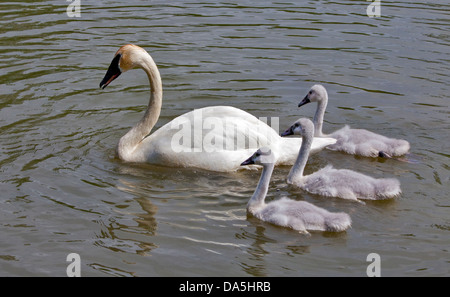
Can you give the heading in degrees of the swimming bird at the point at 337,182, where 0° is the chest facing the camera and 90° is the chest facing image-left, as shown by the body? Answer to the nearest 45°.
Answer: approximately 90°

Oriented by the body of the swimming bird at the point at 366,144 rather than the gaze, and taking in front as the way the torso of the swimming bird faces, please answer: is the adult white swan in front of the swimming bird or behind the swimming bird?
in front

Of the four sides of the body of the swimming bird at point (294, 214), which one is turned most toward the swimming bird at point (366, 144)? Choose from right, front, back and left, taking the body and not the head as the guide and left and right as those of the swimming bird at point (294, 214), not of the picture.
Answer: right

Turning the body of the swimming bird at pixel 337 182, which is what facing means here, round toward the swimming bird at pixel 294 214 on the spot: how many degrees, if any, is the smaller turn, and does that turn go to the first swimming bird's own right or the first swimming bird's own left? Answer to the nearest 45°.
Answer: approximately 45° to the first swimming bird's own left

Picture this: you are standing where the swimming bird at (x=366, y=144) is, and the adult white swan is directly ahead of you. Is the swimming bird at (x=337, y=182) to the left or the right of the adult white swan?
left

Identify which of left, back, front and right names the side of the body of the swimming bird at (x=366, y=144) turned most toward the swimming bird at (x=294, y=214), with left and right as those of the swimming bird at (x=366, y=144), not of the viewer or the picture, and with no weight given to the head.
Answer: left

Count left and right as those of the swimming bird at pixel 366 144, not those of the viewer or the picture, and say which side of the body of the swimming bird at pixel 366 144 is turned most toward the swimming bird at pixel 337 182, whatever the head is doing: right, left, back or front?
left

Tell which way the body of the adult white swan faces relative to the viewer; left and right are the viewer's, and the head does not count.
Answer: facing to the left of the viewer

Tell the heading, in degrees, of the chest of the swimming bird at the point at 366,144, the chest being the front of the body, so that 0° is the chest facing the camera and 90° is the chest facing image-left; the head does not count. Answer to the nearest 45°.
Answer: approximately 90°

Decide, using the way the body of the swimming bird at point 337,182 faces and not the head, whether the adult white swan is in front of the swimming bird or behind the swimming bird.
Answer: in front
